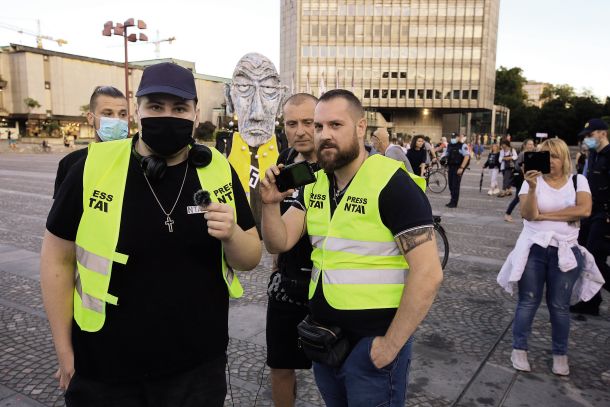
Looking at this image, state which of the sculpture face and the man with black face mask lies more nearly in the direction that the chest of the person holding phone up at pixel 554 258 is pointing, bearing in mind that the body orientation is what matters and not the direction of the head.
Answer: the man with black face mask

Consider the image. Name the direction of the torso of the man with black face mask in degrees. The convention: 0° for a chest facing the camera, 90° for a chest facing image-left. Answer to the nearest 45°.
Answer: approximately 0°

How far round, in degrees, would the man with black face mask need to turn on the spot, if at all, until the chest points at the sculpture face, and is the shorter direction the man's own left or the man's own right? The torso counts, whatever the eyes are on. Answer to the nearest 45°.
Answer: approximately 180°

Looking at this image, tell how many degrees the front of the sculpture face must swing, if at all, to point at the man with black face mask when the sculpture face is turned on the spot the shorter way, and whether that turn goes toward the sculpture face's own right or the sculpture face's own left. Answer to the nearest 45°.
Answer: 0° — it already faces them

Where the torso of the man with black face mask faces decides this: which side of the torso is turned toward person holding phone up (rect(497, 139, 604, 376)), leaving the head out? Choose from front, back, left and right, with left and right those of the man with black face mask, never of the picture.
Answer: left
